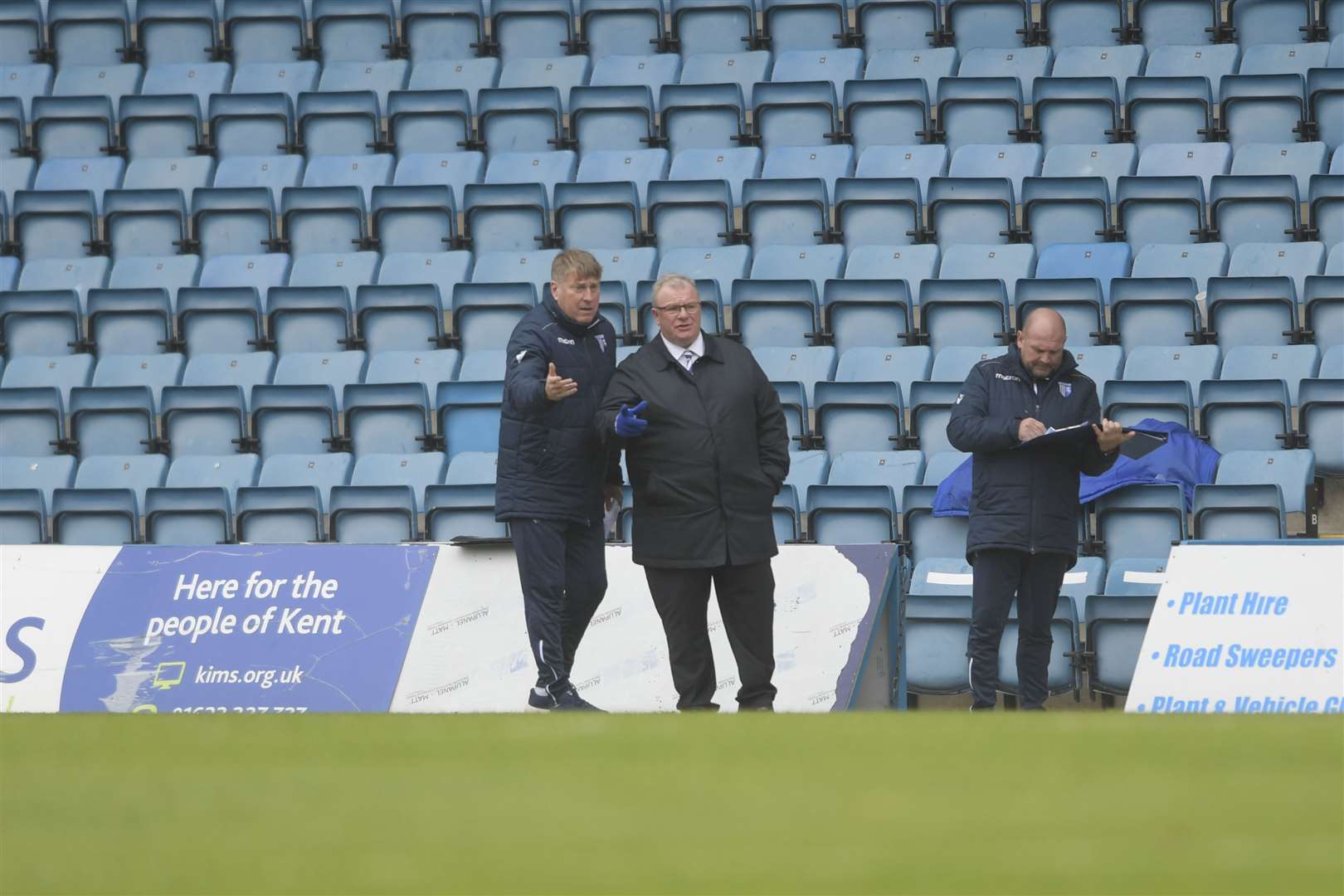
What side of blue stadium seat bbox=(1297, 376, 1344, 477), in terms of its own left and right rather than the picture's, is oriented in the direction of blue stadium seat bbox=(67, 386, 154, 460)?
right

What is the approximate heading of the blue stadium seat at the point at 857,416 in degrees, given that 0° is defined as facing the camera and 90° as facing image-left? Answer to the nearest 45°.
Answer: approximately 0°

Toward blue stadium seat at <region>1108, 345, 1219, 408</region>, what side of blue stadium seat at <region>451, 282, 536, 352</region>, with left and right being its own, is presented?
left

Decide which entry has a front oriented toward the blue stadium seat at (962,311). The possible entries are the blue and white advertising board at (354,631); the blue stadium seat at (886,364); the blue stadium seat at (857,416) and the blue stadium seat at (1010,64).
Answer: the blue stadium seat at (1010,64)

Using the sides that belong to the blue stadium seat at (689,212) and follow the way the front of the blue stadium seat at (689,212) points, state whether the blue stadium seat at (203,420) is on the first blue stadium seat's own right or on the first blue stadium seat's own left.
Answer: on the first blue stadium seat's own right

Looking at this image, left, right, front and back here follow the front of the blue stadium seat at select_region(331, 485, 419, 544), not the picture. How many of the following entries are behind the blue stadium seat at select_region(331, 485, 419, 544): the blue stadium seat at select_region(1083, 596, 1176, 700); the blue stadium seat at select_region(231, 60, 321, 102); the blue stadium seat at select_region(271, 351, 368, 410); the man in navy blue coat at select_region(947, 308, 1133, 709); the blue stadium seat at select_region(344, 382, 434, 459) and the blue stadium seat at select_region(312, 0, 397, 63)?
4

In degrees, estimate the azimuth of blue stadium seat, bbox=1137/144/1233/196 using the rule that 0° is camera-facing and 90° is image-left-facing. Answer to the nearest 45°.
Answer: approximately 0°

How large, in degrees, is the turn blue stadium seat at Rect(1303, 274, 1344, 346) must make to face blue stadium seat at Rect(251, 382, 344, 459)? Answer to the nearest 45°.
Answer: approximately 90° to its right

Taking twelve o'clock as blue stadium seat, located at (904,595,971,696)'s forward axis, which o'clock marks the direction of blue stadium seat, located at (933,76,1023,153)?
blue stadium seat, located at (933,76,1023,153) is roughly at 6 o'clock from blue stadium seat, located at (904,595,971,696).

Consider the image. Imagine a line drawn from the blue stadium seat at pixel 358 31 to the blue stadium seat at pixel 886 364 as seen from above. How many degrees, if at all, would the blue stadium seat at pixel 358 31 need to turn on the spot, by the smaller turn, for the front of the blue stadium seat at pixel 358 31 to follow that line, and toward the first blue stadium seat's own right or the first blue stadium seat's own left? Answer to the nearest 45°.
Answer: approximately 45° to the first blue stadium seat's own left
